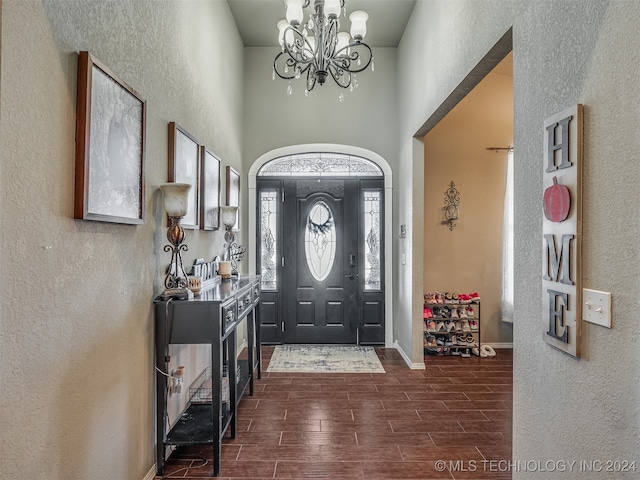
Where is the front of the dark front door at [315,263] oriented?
toward the camera

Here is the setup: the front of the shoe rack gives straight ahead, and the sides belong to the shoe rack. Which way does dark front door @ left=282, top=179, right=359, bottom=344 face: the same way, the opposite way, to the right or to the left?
the same way

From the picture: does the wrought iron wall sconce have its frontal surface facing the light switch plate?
yes

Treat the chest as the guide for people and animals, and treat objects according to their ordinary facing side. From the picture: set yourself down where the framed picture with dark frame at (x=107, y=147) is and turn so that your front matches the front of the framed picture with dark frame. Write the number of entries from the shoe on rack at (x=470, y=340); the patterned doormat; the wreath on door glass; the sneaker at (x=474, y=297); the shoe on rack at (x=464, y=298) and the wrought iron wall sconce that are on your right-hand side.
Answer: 0

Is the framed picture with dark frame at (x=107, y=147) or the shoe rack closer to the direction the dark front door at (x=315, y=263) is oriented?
the framed picture with dark frame

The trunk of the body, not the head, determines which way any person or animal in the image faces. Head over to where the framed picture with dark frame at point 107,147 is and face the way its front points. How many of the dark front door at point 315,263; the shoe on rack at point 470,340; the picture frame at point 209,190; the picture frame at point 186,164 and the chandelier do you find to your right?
0

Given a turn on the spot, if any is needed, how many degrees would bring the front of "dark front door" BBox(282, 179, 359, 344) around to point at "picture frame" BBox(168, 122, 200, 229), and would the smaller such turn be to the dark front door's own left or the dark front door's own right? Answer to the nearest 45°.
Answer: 0° — it already faces it

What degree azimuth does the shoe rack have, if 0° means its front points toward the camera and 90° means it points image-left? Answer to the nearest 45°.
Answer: approximately 0°

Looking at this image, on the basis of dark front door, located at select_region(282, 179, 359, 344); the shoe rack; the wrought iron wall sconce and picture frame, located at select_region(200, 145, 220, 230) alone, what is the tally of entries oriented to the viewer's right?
1

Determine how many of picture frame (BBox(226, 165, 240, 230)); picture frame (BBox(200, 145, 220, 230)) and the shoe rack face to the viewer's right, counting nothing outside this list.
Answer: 2

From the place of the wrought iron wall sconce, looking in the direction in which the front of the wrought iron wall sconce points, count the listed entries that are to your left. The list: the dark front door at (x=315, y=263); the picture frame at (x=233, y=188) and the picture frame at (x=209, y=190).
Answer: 0

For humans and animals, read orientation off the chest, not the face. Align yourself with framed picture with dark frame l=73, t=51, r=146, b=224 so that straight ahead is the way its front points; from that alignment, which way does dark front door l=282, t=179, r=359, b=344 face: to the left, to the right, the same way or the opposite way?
to the right

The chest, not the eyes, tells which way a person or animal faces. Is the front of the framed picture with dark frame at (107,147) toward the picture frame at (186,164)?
no

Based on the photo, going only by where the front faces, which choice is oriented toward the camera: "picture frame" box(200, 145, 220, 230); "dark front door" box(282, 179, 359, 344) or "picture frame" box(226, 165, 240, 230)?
the dark front door

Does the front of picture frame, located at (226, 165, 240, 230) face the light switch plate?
no

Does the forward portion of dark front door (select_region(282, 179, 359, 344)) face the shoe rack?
no

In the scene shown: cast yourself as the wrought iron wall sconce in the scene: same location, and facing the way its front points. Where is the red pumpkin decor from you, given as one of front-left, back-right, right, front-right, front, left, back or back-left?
front

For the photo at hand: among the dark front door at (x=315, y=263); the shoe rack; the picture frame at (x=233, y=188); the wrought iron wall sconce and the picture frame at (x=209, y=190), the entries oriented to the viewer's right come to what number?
2

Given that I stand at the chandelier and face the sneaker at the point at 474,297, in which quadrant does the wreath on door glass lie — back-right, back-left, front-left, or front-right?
front-left

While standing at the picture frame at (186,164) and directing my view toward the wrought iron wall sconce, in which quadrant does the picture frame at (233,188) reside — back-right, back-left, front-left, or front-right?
front-left

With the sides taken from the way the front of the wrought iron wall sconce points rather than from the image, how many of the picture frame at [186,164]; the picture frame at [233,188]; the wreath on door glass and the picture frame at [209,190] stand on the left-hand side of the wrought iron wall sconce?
0

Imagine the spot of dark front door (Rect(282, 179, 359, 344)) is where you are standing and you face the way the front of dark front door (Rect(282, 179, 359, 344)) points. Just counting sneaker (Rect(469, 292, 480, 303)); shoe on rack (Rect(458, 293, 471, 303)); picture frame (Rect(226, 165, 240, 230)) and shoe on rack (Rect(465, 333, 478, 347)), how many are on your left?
3

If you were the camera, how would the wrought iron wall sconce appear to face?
facing the viewer
